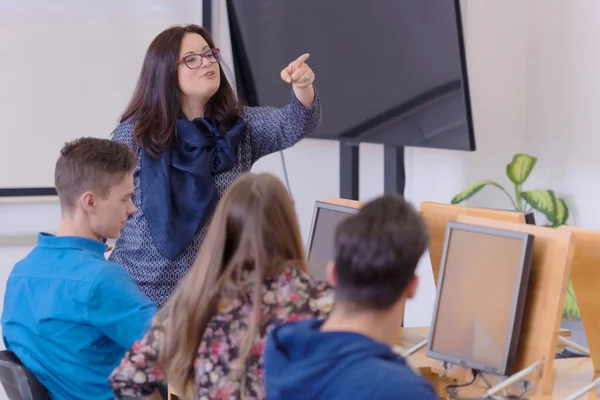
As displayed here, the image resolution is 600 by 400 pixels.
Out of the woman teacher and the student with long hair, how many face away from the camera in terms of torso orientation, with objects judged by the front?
1

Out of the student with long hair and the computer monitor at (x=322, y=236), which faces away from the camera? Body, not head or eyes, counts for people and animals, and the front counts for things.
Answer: the student with long hair

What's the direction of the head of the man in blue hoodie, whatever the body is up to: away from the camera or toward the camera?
away from the camera

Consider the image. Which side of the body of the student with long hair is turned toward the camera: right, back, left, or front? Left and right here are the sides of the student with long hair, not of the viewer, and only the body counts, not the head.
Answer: back

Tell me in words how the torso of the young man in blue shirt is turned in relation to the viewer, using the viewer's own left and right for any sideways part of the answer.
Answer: facing away from the viewer and to the right of the viewer

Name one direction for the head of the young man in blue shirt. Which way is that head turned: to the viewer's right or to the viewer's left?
to the viewer's right

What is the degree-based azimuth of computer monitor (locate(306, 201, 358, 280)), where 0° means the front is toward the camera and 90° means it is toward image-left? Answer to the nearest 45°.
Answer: approximately 45°

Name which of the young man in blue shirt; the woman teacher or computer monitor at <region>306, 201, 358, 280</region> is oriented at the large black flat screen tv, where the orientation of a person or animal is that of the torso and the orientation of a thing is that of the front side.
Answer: the young man in blue shirt
